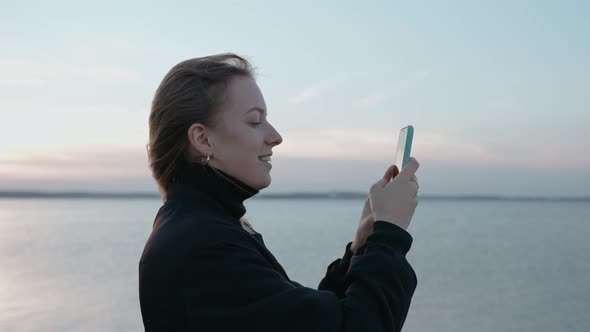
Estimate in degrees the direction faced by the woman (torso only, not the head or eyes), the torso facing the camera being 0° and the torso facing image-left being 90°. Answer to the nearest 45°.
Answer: approximately 270°

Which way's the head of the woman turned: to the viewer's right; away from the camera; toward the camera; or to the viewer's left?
to the viewer's right
